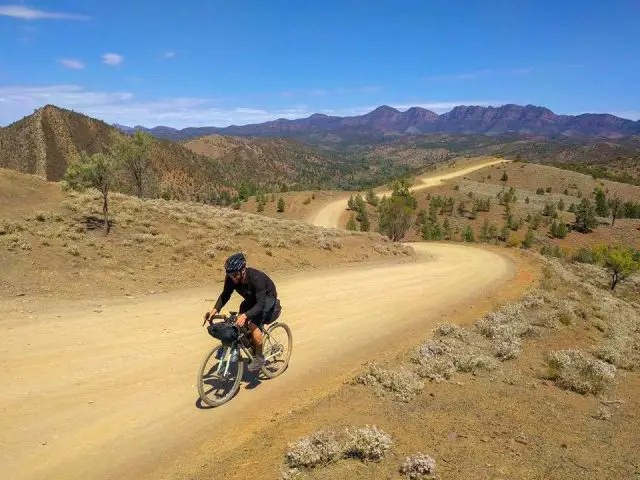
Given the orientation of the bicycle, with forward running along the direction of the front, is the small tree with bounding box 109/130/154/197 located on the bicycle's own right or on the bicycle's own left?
on the bicycle's own right

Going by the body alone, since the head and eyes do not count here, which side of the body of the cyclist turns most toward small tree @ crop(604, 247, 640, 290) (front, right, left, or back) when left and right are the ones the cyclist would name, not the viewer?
back

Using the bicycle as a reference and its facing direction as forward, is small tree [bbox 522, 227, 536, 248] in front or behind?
behind

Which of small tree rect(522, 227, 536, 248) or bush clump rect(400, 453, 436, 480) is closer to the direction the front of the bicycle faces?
the bush clump

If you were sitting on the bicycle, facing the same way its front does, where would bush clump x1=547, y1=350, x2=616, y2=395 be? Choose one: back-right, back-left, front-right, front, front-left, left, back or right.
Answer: back-left

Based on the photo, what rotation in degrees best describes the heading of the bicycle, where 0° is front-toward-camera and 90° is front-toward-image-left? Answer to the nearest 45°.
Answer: approximately 45°

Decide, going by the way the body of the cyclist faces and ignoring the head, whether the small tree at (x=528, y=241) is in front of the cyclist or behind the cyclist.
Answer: behind

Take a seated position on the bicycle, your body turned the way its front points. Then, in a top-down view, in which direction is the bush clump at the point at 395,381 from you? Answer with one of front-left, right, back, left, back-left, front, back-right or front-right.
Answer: back-left

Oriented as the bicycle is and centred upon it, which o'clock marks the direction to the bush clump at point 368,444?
The bush clump is roughly at 9 o'clock from the bicycle.

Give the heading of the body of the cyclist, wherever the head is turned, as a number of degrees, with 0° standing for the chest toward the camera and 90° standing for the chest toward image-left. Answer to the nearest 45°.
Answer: approximately 45°

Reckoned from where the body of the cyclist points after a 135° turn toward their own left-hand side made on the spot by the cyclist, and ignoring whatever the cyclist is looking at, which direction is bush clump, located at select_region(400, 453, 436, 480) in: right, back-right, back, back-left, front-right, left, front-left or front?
front-right

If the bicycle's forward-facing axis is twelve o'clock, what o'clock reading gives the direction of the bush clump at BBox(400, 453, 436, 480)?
The bush clump is roughly at 9 o'clock from the bicycle.
